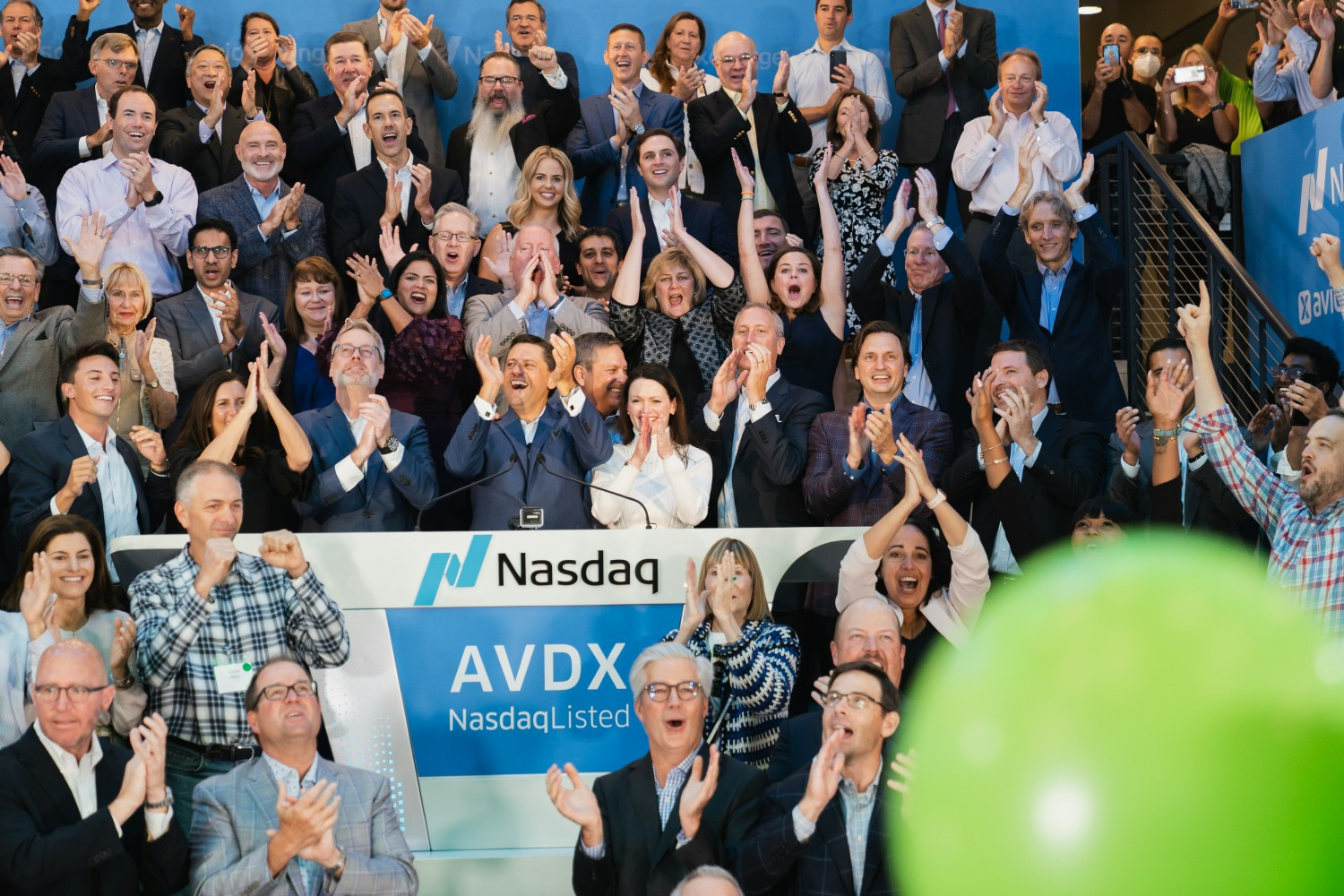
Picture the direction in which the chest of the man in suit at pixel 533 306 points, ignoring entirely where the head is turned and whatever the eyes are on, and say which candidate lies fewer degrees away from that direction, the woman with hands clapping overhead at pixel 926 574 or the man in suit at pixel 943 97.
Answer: the woman with hands clapping overhead

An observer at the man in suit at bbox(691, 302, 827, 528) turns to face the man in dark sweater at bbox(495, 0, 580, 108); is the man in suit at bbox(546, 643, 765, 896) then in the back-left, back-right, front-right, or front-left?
back-left

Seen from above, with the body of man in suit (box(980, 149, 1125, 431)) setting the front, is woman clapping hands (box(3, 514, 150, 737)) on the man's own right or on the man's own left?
on the man's own right

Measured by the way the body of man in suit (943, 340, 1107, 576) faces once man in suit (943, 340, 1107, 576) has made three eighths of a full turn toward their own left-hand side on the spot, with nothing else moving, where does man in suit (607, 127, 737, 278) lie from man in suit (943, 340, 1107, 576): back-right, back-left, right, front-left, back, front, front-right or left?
back-left

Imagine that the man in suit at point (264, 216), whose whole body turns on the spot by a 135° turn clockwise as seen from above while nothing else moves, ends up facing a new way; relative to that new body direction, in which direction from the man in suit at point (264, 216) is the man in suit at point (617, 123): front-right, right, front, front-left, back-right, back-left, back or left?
back-right

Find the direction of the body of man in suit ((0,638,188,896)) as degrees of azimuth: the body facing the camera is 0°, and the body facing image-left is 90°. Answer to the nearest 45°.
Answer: approximately 0°

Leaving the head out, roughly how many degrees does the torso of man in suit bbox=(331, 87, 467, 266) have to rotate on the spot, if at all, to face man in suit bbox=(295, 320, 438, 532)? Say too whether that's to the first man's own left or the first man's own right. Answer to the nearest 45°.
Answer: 0° — they already face them

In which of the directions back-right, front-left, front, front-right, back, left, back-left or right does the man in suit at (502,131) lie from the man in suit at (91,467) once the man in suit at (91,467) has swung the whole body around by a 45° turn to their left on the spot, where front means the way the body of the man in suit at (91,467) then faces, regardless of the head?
front-left

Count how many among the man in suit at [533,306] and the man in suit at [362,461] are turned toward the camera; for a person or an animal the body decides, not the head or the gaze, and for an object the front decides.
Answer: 2
